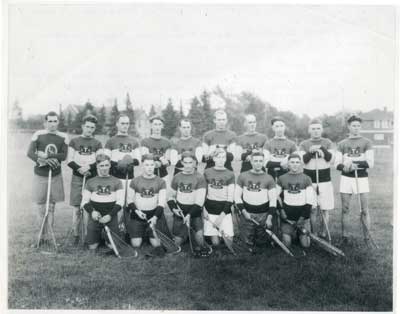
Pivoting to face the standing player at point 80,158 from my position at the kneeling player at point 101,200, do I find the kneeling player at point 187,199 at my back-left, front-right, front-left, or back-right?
back-right

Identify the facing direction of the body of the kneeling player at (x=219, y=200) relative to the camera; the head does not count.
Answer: toward the camera

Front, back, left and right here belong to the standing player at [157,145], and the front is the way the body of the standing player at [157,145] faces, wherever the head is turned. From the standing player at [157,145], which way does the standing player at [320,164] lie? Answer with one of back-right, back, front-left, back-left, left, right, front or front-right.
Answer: left

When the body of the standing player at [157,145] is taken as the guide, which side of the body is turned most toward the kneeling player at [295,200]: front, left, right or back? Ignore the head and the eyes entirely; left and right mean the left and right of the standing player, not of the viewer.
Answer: left

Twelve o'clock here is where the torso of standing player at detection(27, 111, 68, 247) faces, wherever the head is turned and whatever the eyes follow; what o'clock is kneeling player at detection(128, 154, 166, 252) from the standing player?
The kneeling player is roughly at 10 o'clock from the standing player.

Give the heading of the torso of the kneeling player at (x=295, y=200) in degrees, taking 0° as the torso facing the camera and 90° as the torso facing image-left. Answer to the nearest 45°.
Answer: approximately 0°

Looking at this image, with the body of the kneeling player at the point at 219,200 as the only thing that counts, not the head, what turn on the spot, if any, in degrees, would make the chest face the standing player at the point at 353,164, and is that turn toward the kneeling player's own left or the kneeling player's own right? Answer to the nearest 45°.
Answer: approximately 90° to the kneeling player's own left

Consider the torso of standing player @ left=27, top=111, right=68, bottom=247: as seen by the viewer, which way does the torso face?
toward the camera

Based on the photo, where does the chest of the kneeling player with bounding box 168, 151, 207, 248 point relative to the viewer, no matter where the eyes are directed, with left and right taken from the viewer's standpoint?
facing the viewer

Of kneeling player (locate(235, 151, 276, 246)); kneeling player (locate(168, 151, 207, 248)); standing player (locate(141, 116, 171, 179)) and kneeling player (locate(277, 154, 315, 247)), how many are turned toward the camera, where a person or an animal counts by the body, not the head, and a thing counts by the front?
4

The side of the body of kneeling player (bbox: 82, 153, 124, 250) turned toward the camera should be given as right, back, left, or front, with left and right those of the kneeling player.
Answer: front
